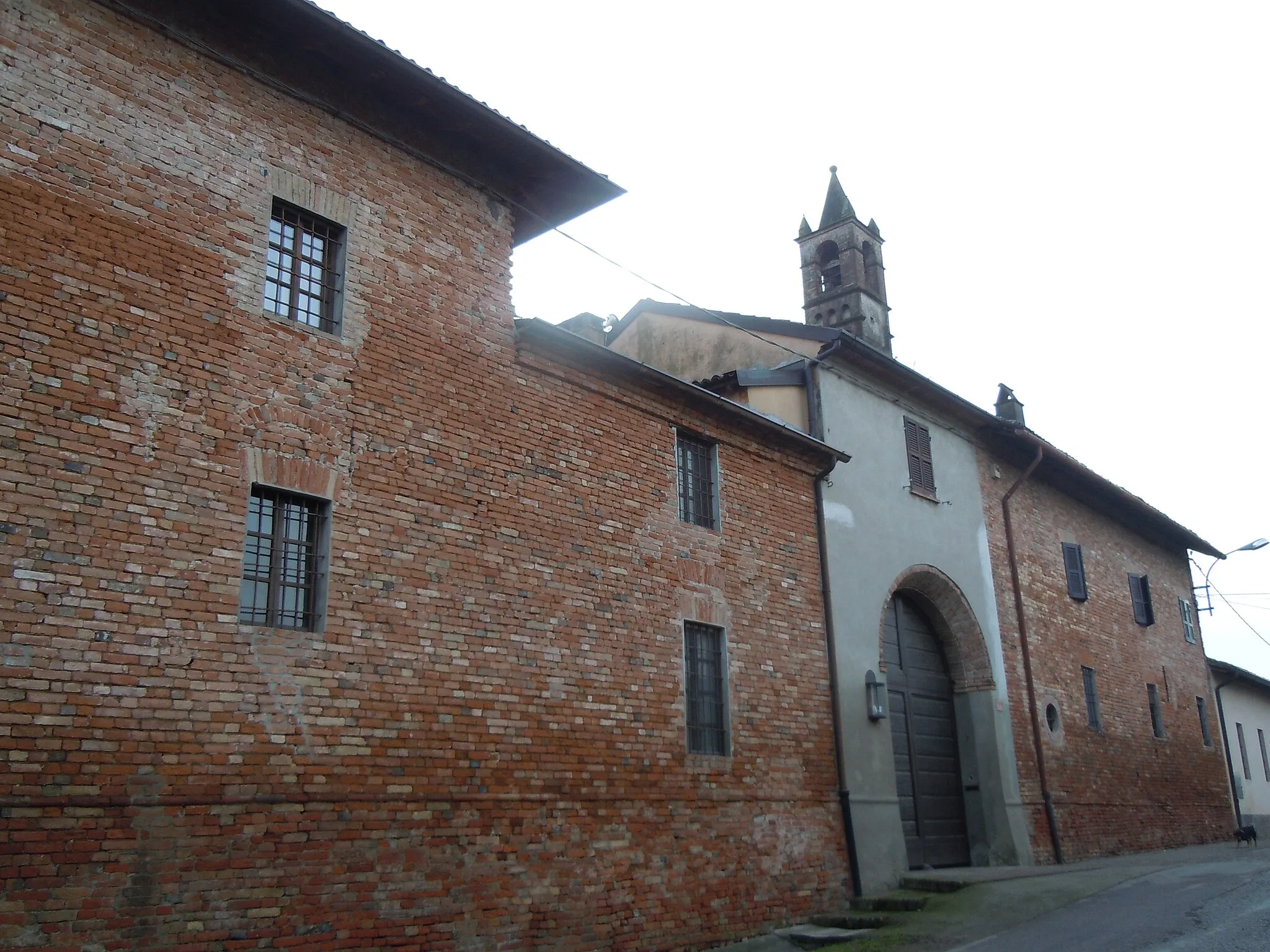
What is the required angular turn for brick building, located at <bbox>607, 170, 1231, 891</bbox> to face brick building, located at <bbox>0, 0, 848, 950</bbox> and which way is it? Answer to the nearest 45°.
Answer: approximately 90° to its right

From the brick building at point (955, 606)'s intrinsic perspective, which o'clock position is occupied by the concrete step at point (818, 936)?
The concrete step is roughly at 2 o'clock from the brick building.

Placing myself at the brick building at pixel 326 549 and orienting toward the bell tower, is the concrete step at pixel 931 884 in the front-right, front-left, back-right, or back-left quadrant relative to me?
front-right
